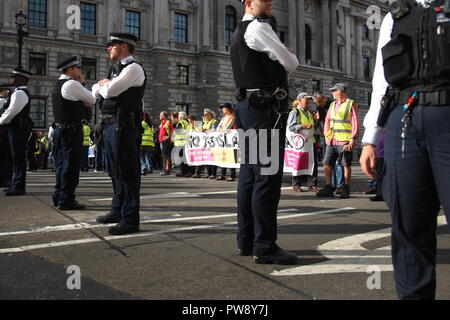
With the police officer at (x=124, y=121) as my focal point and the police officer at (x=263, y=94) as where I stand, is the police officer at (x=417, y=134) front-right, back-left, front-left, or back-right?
back-left

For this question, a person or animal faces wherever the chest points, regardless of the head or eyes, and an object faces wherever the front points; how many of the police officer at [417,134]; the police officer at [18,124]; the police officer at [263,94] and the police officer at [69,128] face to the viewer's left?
1

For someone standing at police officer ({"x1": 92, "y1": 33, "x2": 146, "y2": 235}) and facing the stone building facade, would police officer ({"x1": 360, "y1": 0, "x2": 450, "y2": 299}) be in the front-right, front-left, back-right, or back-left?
back-right

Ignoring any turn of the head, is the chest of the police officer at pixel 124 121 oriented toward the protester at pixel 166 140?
no

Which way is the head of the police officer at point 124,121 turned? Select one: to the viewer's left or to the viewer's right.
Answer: to the viewer's left

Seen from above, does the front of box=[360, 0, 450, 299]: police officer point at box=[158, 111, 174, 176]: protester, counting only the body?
no

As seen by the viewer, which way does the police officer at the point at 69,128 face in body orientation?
to the viewer's right

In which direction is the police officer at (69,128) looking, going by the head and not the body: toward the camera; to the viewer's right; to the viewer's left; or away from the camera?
to the viewer's right

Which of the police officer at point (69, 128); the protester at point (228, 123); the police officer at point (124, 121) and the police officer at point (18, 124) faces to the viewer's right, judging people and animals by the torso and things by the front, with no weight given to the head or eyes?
the police officer at point (69, 128)

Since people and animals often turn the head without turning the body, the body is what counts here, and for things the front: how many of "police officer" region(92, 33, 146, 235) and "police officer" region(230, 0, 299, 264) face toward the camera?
0

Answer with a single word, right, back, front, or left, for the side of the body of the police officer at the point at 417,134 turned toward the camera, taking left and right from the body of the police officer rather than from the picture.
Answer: front

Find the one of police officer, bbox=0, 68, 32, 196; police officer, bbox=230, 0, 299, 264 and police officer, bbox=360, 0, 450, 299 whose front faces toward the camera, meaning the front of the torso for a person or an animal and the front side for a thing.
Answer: police officer, bbox=360, 0, 450, 299

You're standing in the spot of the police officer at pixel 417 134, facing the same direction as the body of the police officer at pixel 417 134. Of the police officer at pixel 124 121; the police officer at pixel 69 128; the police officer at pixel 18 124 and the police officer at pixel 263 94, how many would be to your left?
0
